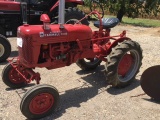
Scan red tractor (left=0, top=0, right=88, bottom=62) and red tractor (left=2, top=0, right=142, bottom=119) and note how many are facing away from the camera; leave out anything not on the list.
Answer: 0

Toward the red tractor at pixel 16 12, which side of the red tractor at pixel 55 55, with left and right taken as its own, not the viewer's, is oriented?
right

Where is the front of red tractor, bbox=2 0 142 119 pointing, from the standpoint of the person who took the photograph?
facing the viewer and to the left of the viewer
